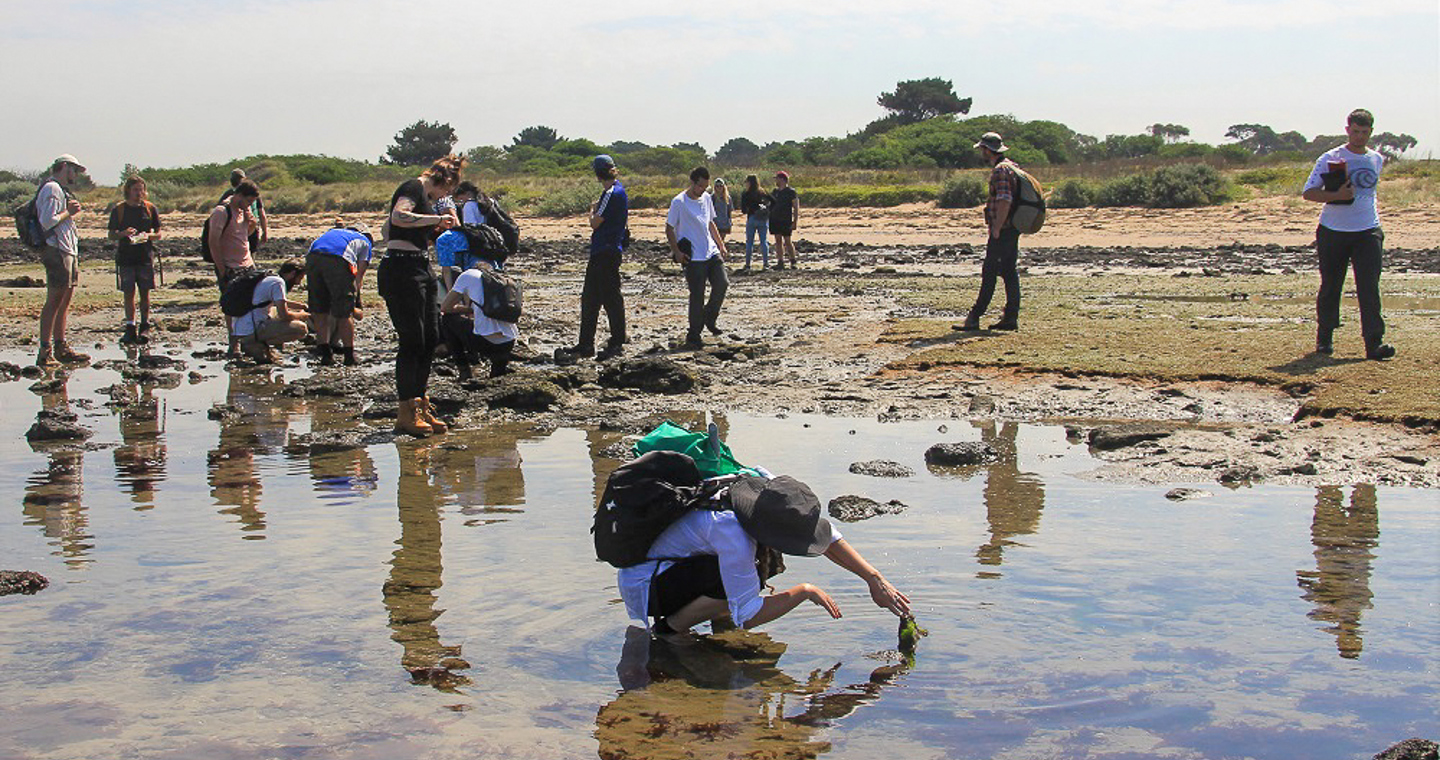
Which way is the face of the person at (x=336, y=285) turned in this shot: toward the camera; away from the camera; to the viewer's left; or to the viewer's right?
away from the camera

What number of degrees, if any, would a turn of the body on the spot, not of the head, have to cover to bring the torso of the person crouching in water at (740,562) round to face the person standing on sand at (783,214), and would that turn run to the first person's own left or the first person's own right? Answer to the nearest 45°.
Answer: approximately 90° to the first person's own left

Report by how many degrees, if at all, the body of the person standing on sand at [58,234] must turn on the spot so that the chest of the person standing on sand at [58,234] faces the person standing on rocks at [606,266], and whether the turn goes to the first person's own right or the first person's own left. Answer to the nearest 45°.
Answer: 0° — they already face them

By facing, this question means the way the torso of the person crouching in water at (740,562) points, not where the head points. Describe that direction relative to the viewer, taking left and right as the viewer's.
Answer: facing to the right of the viewer

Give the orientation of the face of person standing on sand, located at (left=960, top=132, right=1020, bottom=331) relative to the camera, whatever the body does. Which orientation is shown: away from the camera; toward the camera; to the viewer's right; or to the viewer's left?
to the viewer's left

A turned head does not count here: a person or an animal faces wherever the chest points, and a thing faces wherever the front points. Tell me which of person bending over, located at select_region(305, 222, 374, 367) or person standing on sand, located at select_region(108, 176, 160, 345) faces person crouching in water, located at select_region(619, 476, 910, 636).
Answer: the person standing on sand

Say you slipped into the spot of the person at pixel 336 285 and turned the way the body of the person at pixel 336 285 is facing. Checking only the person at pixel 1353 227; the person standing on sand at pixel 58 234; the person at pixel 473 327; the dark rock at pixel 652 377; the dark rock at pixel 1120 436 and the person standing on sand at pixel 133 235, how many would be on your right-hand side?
4

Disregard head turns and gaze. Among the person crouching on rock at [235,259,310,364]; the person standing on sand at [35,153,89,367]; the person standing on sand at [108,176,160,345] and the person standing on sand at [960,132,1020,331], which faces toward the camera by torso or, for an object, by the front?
the person standing on sand at [108,176,160,345]

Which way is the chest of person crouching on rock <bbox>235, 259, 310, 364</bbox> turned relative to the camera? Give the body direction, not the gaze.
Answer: to the viewer's right

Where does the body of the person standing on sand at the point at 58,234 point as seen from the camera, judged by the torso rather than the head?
to the viewer's right

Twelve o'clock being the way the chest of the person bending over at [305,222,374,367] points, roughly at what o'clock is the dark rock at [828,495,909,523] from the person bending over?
The dark rock is roughly at 4 o'clock from the person bending over.

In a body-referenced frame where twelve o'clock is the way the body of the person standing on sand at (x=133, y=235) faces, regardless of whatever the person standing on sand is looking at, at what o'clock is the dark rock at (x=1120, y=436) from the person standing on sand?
The dark rock is roughly at 11 o'clock from the person standing on sand.

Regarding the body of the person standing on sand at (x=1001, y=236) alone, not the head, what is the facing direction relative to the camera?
to the viewer's left

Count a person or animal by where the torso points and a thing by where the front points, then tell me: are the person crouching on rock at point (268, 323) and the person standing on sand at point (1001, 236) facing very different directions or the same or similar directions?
very different directions

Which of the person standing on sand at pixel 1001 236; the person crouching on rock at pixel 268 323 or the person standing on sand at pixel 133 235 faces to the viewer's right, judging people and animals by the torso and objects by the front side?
the person crouching on rock
